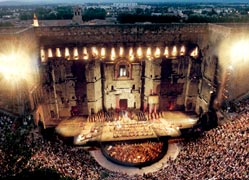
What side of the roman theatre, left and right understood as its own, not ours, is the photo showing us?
front
